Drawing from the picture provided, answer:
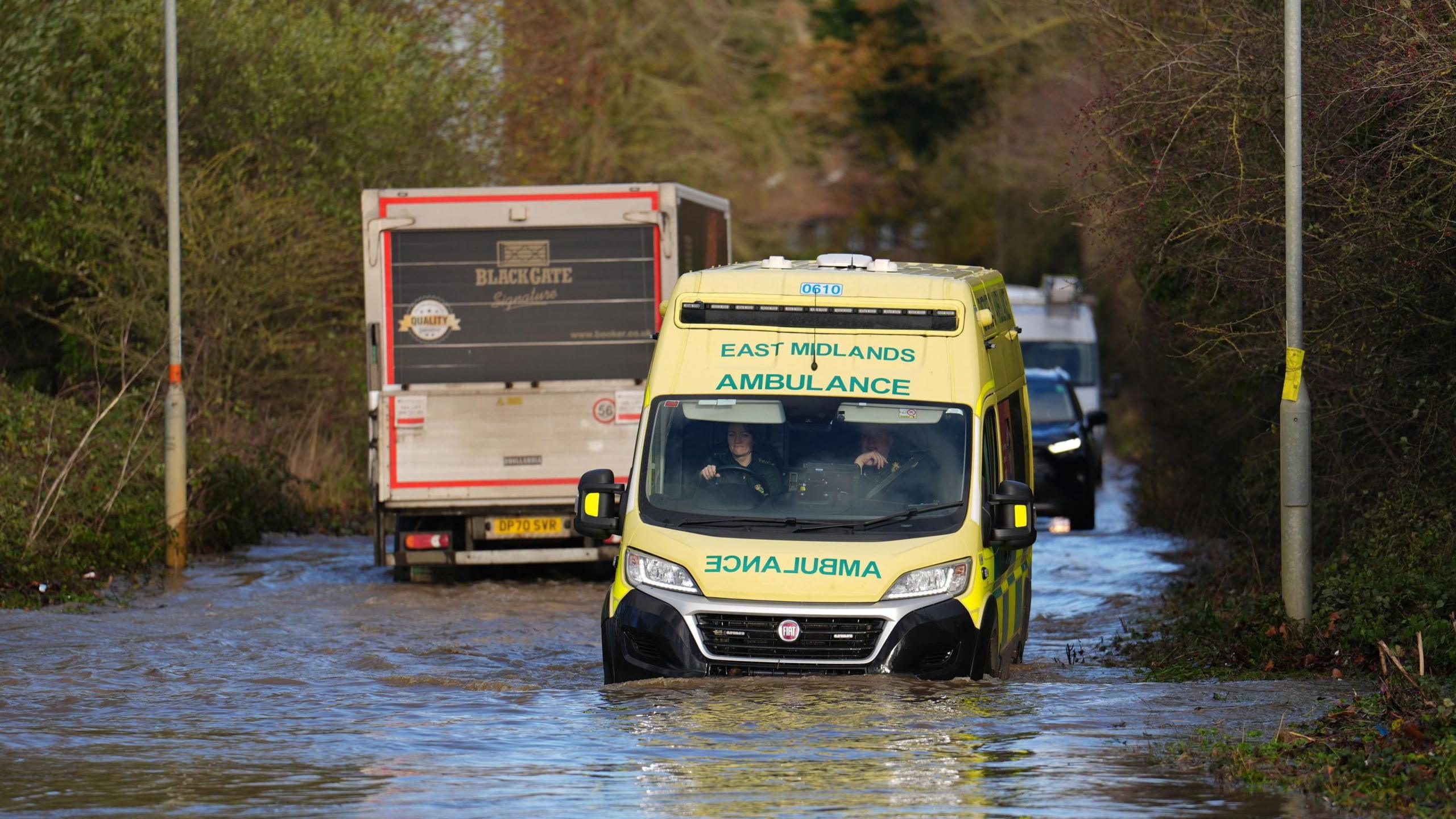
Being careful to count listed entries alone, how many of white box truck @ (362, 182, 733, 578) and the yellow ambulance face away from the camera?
1

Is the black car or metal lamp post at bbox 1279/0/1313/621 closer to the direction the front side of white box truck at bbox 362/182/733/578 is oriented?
the black car

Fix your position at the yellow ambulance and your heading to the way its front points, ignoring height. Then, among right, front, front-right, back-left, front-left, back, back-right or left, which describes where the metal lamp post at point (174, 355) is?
back-right

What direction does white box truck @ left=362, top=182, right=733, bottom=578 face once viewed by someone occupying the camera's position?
facing away from the viewer

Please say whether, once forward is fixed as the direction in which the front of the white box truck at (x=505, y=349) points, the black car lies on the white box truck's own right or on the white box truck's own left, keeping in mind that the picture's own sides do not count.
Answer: on the white box truck's own right

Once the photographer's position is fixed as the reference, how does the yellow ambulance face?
facing the viewer

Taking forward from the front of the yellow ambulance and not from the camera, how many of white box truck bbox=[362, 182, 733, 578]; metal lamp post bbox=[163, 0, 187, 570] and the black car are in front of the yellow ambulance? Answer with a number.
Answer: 0

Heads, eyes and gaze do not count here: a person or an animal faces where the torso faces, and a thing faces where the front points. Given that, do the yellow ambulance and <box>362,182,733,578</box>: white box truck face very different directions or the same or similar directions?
very different directions

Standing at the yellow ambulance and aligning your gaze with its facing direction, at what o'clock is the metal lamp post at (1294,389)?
The metal lamp post is roughly at 8 o'clock from the yellow ambulance.

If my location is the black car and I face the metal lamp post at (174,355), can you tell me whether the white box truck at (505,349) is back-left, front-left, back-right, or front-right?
front-left

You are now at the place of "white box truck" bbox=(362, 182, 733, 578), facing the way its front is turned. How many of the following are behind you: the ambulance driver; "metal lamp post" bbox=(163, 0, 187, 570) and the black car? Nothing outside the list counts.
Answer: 1

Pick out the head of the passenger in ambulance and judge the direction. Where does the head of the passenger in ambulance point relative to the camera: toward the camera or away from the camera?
toward the camera

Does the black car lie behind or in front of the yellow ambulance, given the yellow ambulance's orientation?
behind

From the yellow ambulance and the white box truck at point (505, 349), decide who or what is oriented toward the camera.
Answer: the yellow ambulance
